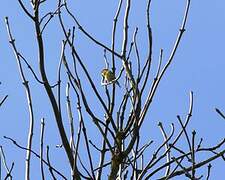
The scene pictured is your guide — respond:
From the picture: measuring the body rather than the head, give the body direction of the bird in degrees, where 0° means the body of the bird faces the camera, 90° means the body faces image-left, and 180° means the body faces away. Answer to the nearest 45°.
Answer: approximately 90°
